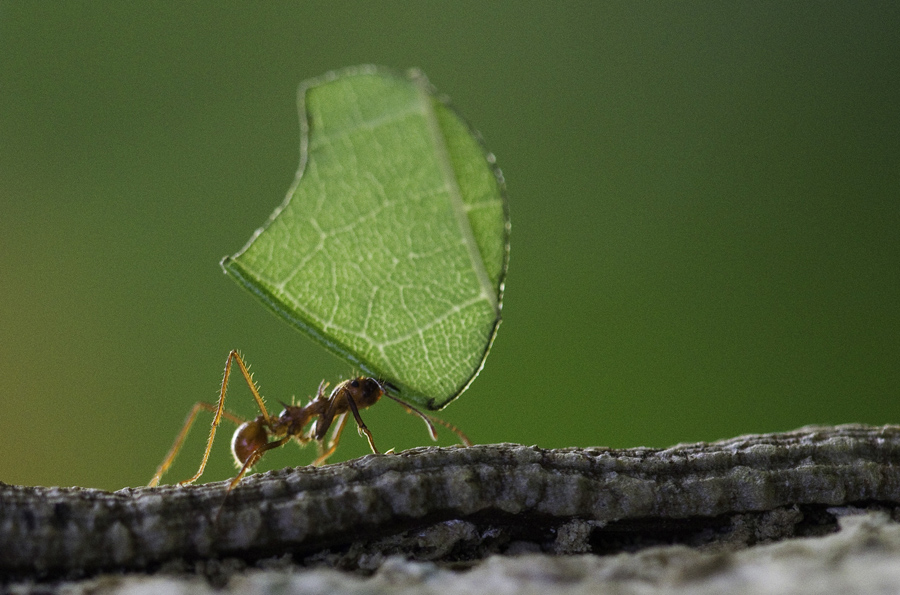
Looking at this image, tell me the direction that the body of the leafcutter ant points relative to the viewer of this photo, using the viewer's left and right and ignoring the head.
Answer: facing to the right of the viewer
